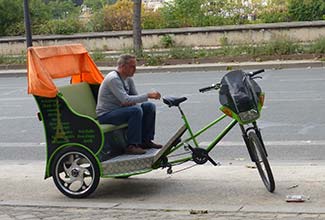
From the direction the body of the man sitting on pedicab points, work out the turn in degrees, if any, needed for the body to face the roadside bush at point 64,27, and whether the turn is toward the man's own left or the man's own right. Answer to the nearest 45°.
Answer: approximately 90° to the man's own left

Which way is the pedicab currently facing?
to the viewer's right

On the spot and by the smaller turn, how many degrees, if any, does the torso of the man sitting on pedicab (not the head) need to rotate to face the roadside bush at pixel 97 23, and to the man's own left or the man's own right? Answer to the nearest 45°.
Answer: approximately 90° to the man's own left

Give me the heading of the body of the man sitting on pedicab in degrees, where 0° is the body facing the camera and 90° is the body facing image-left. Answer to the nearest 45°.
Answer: approximately 270°

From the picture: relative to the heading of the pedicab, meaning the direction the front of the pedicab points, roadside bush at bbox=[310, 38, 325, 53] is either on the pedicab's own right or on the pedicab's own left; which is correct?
on the pedicab's own left

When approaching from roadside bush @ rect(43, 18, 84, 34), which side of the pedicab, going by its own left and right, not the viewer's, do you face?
left
